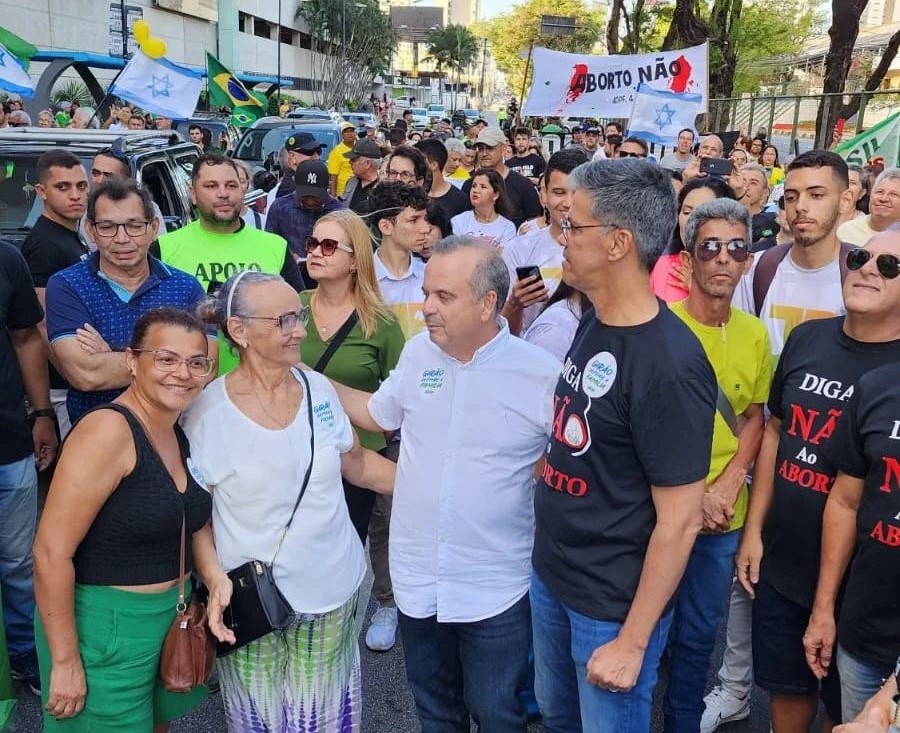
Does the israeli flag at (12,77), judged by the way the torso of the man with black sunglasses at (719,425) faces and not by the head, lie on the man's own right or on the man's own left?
on the man's own right

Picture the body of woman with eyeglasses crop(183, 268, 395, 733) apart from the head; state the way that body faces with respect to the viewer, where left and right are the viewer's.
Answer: facing the viewer and to the right of the viewer

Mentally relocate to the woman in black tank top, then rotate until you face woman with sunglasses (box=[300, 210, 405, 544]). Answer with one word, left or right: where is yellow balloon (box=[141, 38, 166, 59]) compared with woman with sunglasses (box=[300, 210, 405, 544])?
left

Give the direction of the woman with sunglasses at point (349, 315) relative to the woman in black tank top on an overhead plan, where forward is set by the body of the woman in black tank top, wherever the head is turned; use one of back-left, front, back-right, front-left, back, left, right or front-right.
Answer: left

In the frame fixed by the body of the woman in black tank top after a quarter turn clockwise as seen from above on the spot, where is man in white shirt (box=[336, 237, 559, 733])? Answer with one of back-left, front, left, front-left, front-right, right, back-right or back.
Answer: back-left

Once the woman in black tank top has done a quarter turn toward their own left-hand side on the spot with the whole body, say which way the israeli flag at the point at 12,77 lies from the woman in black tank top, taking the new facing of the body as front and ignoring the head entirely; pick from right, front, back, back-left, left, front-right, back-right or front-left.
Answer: front-left

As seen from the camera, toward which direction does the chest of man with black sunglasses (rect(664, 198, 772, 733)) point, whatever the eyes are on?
toward the camera

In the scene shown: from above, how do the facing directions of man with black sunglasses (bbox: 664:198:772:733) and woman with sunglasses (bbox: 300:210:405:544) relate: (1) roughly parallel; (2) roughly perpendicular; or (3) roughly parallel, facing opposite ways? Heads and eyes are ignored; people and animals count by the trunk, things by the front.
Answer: roughly parallel
